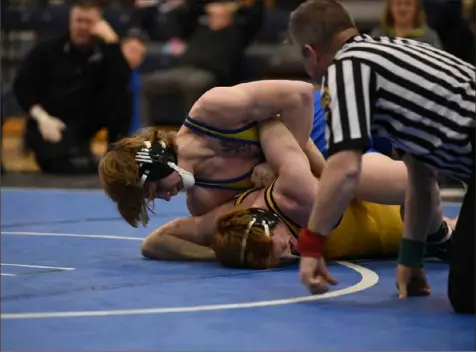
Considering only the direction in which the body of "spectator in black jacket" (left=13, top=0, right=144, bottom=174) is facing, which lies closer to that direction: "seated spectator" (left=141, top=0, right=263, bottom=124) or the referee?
the referee

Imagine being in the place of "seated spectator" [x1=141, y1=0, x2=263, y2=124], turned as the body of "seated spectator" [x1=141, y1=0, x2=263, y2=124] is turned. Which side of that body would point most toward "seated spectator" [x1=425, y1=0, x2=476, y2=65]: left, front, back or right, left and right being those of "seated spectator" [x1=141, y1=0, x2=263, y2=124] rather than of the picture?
left

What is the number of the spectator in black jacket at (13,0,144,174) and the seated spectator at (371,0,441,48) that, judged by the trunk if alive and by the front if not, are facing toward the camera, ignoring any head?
2

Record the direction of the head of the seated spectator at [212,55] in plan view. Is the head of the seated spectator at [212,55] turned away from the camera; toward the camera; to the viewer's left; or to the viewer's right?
toward the camera

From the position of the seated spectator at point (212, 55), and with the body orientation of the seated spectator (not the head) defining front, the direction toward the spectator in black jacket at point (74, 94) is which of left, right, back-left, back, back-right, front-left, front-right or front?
front

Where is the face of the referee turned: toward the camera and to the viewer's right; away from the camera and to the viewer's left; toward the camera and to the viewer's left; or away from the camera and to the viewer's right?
away from the camera and to the viewer's left

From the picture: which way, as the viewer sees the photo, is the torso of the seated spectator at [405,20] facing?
toward the camera

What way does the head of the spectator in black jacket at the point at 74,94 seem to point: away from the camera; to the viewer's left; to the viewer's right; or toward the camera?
toward the camera

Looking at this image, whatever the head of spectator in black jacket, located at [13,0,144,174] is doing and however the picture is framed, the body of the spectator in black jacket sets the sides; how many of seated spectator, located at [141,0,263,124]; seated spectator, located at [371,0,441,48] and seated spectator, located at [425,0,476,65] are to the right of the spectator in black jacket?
0

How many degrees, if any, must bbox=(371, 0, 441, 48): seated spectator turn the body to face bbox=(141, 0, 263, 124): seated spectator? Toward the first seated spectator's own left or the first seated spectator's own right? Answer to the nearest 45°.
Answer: approximately 135° to the first seated spectator's own right

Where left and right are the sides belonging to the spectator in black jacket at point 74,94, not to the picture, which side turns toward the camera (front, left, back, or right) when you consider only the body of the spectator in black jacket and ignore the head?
front

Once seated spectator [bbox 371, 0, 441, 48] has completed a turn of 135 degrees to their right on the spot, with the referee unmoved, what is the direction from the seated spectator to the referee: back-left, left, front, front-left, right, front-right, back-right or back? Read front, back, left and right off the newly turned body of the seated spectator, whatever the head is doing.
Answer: back-left
